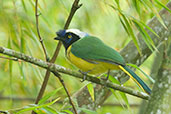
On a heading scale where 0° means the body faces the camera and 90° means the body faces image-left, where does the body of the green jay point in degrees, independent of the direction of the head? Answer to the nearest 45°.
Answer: approximately 90°
